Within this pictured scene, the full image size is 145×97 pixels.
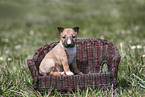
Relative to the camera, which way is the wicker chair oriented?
toward the camera
